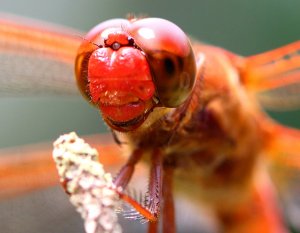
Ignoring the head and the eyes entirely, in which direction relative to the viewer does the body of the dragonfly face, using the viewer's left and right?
facing the viewer and to the left of the viewer
